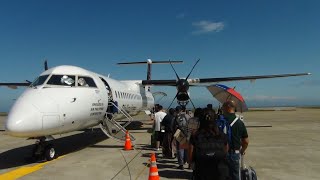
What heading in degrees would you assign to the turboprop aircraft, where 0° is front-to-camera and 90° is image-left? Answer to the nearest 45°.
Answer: approximately 45°
